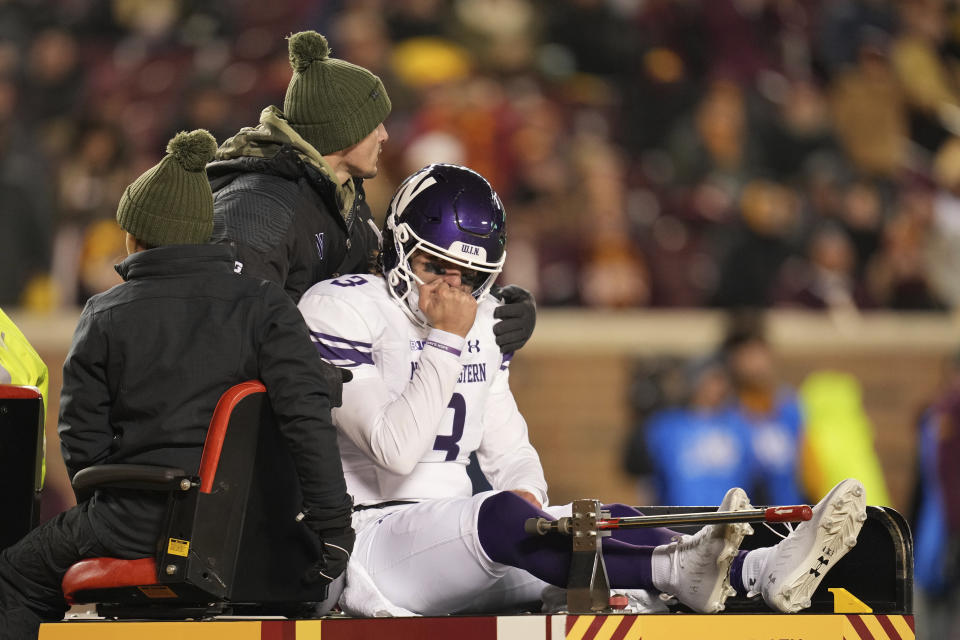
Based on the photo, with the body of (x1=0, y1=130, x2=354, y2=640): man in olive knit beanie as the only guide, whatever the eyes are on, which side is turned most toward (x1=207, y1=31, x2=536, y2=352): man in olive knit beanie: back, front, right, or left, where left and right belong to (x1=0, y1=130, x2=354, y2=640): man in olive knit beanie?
right

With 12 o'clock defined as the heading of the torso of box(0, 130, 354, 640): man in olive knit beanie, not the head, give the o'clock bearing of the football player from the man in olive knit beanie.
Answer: The football player is roughly at 4 o'clock from the man in olive knit beanie.

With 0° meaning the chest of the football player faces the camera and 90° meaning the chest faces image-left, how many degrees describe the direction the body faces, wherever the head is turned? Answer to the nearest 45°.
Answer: approximately 315°

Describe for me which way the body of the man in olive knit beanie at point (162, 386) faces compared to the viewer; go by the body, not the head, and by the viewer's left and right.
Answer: facing away from the viewer and to the left of the viewer

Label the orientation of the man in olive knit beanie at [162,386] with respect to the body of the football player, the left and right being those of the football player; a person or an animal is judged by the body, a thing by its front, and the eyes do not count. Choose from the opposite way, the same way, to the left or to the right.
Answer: the opposite way

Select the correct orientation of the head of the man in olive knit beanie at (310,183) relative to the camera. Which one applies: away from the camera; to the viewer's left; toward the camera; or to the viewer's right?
to the viewer's right

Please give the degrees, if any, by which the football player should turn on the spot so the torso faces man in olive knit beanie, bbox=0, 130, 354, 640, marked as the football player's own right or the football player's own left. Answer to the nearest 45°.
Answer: approximately 90° to the football player's own right
